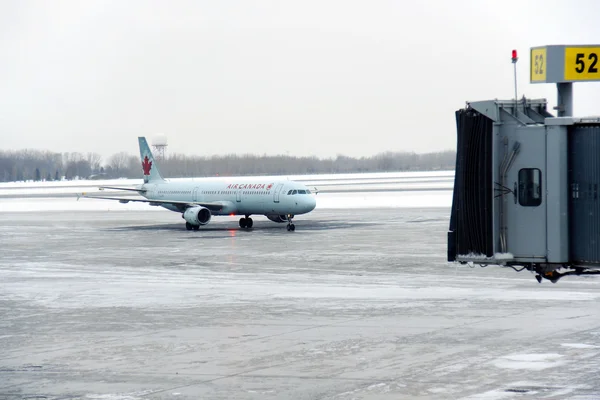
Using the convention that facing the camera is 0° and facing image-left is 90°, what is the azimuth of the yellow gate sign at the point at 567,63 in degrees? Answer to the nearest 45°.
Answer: approximately 0°
